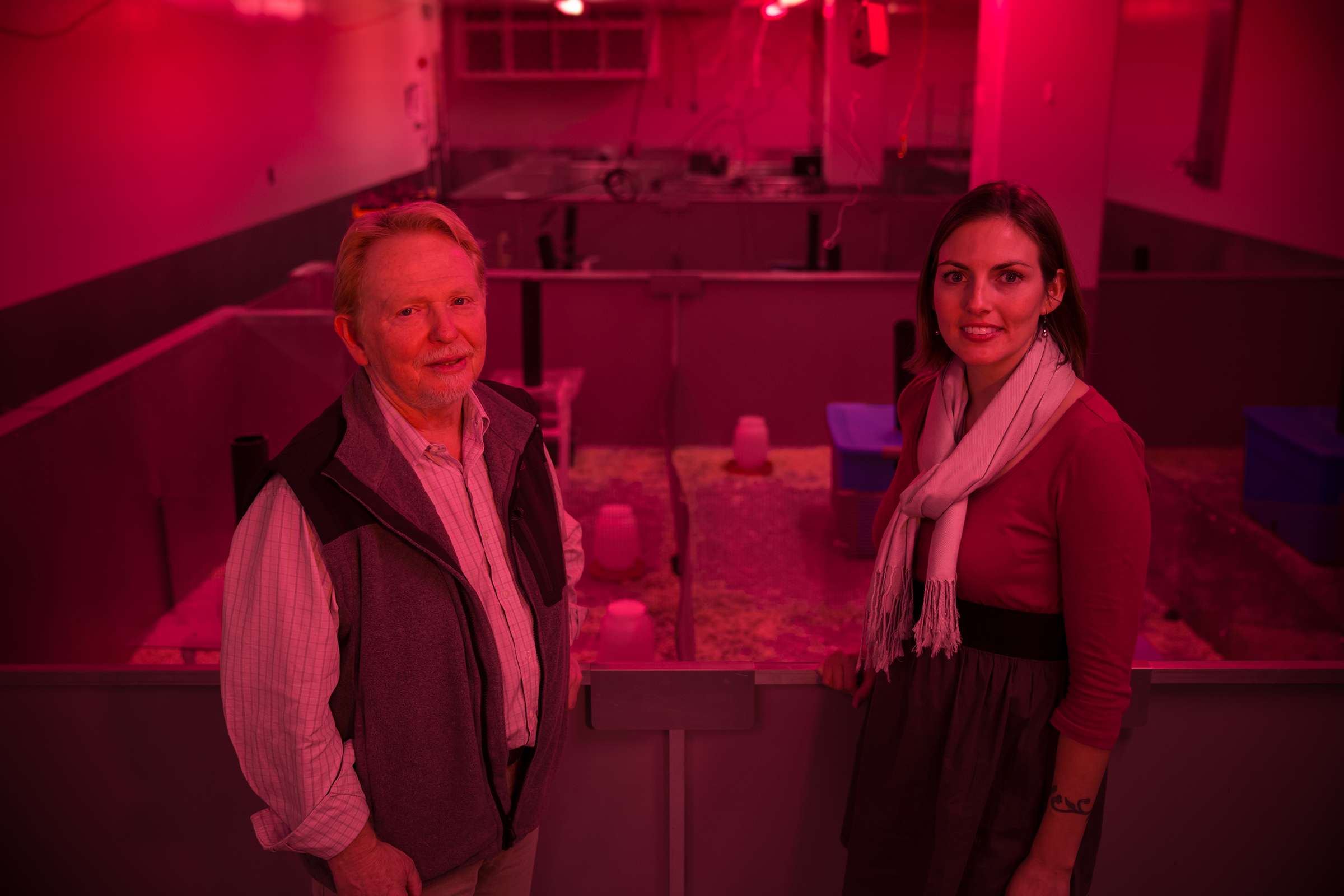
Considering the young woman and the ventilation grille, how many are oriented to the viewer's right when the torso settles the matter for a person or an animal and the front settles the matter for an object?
0

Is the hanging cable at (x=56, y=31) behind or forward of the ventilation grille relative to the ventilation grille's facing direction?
forward

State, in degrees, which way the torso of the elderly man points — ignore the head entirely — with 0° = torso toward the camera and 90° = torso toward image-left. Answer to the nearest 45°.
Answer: approximately 315°

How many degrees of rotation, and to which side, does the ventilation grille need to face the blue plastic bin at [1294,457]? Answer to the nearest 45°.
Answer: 0° — it already faces it

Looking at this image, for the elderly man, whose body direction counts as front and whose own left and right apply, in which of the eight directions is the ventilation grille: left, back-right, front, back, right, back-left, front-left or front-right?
back-left

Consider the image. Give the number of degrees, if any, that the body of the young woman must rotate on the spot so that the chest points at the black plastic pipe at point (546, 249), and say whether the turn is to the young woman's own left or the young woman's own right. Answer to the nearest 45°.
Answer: approximately 90° to the young woman's own right

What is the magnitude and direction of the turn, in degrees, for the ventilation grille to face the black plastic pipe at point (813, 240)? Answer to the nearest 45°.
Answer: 0° — it already faces it

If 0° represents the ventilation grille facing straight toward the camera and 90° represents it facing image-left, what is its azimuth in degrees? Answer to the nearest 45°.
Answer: approximately 0°

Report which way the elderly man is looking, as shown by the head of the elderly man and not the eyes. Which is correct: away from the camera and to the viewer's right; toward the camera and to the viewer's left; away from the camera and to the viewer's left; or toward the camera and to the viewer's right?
toward the camera and to the viewer's right

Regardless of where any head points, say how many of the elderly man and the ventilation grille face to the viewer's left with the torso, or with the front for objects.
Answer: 0
